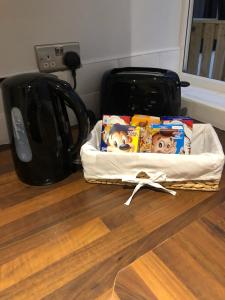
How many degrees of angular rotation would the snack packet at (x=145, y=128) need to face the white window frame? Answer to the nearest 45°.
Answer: approximately 180°

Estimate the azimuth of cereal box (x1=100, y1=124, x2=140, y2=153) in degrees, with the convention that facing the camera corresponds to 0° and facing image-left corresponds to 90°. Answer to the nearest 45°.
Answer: approximately 0°
